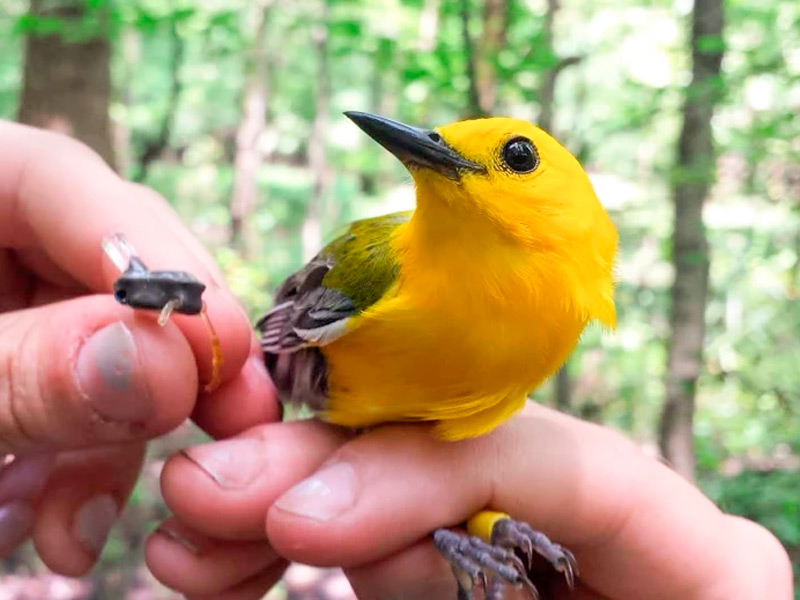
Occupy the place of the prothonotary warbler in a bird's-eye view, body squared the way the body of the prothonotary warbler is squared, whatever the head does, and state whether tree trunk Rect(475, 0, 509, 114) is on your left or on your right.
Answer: on your left

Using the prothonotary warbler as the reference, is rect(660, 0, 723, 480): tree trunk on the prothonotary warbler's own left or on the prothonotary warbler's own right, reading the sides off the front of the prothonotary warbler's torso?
on the prothonotary warbler's own left

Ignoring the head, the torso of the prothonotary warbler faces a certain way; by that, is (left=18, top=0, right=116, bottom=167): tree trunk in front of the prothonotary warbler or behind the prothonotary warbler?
behind

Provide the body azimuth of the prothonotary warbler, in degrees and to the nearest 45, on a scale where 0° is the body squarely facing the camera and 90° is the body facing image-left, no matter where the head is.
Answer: approximately 315°
